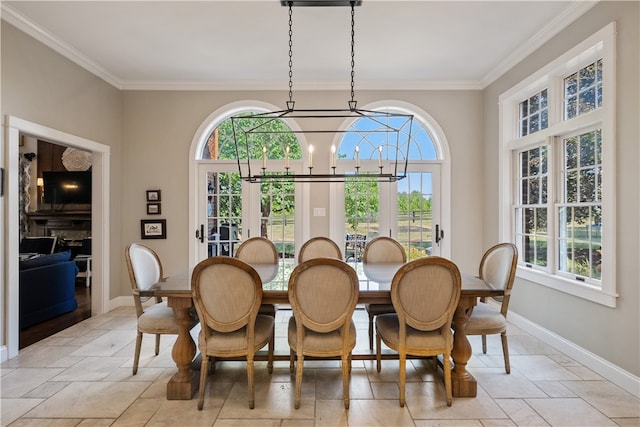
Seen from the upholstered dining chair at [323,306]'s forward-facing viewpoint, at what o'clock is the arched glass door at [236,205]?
The arched glass door is roughly at 11 o'clock from the upholstered dining chair.

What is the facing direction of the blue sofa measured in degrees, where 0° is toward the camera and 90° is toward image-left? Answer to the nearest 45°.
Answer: approximately 135°

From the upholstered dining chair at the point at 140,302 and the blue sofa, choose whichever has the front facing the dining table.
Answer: the upholstered dining chair

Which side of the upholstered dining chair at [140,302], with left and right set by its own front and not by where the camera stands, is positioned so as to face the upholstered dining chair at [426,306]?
front

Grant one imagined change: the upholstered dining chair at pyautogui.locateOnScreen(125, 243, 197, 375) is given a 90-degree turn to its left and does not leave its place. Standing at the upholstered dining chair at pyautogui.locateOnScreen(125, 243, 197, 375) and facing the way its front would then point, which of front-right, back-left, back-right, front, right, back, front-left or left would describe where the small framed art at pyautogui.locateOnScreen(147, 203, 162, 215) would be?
front-left

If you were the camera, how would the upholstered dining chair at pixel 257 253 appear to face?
facing the viewer

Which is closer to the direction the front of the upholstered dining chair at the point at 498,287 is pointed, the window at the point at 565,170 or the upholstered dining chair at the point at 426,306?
the upholstered dining chair

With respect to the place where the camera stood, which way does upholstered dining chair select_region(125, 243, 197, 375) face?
facing the viewer and to the right of the viewer

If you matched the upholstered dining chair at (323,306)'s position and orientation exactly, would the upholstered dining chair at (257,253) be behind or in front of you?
in front

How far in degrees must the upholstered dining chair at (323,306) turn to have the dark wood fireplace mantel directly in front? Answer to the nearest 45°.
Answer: approximately 45° to its left

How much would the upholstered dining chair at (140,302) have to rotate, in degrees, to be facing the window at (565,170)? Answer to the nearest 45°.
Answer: approximately 45° to its left

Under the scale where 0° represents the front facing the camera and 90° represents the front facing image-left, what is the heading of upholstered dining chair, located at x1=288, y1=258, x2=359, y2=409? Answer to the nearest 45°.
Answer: approximately 180°

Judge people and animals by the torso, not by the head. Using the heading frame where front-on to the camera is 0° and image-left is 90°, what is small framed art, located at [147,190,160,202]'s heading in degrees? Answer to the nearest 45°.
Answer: approximately 0°

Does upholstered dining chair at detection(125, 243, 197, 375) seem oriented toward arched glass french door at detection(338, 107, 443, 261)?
no

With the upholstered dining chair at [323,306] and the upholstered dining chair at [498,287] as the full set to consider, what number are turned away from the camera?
1

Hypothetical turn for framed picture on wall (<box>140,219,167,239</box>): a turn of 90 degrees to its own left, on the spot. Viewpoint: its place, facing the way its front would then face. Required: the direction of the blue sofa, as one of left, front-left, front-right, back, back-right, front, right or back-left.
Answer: back

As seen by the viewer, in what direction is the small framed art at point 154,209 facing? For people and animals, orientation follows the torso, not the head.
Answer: toward the camera

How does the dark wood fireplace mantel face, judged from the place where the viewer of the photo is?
facing the viewer
